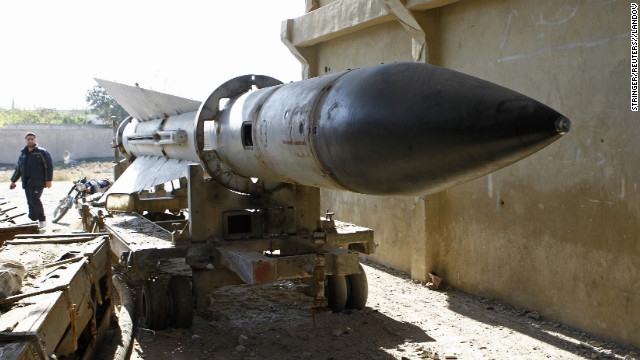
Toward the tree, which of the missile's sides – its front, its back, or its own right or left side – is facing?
back

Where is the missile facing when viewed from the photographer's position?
facing the viewer and to the right of the viewer

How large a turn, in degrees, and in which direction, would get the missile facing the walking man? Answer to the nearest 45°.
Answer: approximately 180°
